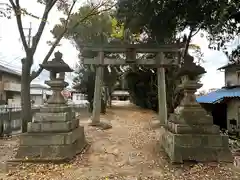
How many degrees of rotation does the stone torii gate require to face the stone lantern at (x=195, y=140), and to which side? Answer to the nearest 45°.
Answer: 0° — it already faces it

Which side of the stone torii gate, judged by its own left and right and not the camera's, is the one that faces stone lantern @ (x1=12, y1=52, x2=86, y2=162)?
front

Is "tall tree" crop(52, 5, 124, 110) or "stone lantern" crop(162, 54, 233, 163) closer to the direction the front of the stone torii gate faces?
the stone lantern

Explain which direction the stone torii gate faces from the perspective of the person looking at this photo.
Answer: facing the viewer

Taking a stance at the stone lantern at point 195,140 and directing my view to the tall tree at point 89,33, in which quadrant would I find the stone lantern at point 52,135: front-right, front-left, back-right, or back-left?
front-left

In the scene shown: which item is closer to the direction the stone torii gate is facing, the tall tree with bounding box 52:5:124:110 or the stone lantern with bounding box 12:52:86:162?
the stone lantern

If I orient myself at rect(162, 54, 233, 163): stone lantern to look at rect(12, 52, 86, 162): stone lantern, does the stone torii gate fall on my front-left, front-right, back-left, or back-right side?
front-right

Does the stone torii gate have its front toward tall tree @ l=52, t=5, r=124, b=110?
no
